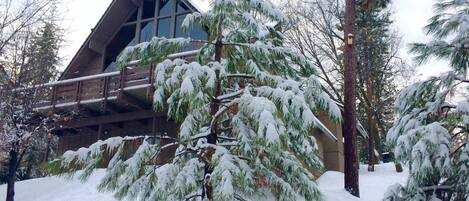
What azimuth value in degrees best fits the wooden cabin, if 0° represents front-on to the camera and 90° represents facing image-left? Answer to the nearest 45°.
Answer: approximately 45°

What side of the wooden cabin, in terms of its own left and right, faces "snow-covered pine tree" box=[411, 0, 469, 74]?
left

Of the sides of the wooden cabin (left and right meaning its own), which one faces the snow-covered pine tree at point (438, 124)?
left

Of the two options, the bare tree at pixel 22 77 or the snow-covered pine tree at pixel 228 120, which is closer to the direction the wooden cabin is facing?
the bare tree

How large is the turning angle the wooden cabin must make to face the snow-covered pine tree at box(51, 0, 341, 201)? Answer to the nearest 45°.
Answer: approximately 45° to its left
